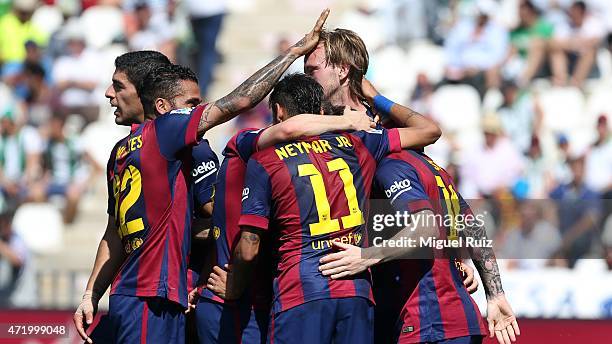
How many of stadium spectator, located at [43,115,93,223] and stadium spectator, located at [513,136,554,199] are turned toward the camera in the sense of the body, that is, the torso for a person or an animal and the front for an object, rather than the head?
2

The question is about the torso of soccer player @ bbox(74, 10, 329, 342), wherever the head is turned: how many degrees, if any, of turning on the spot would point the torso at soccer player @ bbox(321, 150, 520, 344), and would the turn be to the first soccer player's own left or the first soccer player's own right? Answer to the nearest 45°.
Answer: approximately 45° to the first soccer player's own right

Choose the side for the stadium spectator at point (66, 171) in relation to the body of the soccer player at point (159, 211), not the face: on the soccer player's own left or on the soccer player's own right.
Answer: on the soccer player's own left

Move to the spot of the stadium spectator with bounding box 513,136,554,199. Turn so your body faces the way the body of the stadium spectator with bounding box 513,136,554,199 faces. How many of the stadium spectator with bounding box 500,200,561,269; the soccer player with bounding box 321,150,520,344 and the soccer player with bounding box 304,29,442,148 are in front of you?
3

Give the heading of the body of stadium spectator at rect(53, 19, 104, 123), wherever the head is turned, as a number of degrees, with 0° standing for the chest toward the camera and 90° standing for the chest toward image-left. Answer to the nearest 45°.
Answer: approximately 0°

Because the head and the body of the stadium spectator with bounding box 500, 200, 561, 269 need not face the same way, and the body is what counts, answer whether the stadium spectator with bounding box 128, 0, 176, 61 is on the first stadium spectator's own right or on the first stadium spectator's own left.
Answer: on the first stadium spectator's own right

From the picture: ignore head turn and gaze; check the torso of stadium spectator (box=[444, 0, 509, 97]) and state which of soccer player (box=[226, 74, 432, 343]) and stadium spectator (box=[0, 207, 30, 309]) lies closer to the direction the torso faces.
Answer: the soccer player

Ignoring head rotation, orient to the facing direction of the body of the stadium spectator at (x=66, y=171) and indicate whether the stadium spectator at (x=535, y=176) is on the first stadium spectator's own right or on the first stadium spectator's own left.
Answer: on the first stadium spectator's own left
